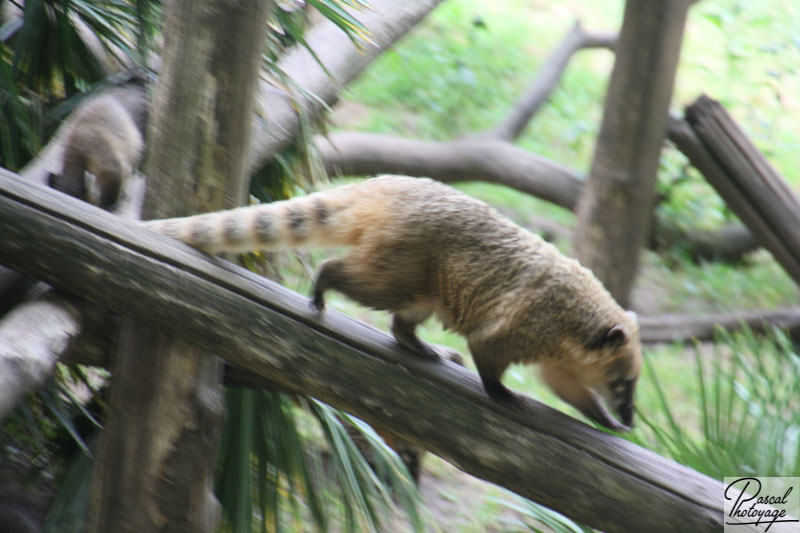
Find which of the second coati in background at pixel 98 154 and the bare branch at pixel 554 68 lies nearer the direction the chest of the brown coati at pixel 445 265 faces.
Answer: the bare branch

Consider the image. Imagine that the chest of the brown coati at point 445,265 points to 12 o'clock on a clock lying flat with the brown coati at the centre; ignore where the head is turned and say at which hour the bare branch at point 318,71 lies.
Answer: The bare branch is roughly at 8 o'clock from the brown coati.

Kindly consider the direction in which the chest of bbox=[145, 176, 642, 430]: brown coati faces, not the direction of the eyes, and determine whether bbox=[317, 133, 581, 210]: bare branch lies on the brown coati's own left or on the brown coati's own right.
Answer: on the brown coati's own left

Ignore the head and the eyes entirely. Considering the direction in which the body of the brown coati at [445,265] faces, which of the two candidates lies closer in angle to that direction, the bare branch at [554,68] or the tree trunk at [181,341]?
the bare branch

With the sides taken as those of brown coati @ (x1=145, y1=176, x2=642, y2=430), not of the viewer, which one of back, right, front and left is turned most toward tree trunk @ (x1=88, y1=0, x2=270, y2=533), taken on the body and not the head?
back

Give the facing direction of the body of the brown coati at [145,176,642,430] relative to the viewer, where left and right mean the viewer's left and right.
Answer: facing to the right of the viewer
